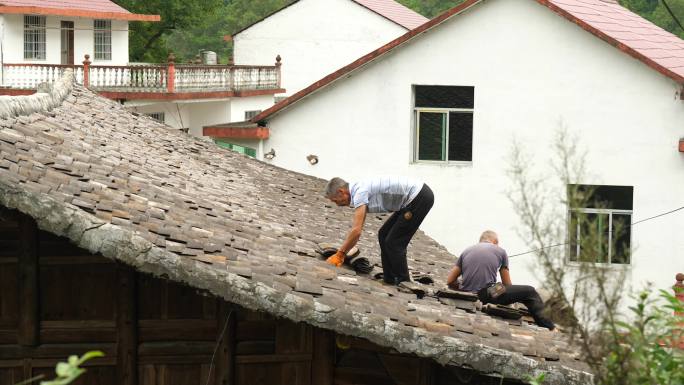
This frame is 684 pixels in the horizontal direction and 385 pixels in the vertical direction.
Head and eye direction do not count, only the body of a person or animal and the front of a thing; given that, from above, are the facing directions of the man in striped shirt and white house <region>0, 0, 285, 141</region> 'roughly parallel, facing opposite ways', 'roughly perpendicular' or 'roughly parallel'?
roughly perpendicular

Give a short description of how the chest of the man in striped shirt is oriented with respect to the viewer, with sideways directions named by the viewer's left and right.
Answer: facing to the left of the viewer

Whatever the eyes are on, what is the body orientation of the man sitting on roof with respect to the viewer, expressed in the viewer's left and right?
facing away from the viewer and to the right of the viewer

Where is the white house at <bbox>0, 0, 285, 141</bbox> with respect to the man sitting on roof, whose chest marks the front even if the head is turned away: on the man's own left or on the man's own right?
on the man's own left

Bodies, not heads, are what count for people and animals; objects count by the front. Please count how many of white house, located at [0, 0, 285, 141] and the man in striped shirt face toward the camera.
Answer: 1

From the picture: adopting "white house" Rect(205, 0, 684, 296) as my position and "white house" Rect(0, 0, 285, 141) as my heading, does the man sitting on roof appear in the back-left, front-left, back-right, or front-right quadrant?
back-left

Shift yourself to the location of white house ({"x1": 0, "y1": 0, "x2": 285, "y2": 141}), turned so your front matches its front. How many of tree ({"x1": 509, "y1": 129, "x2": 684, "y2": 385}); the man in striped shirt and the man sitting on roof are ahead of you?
3
